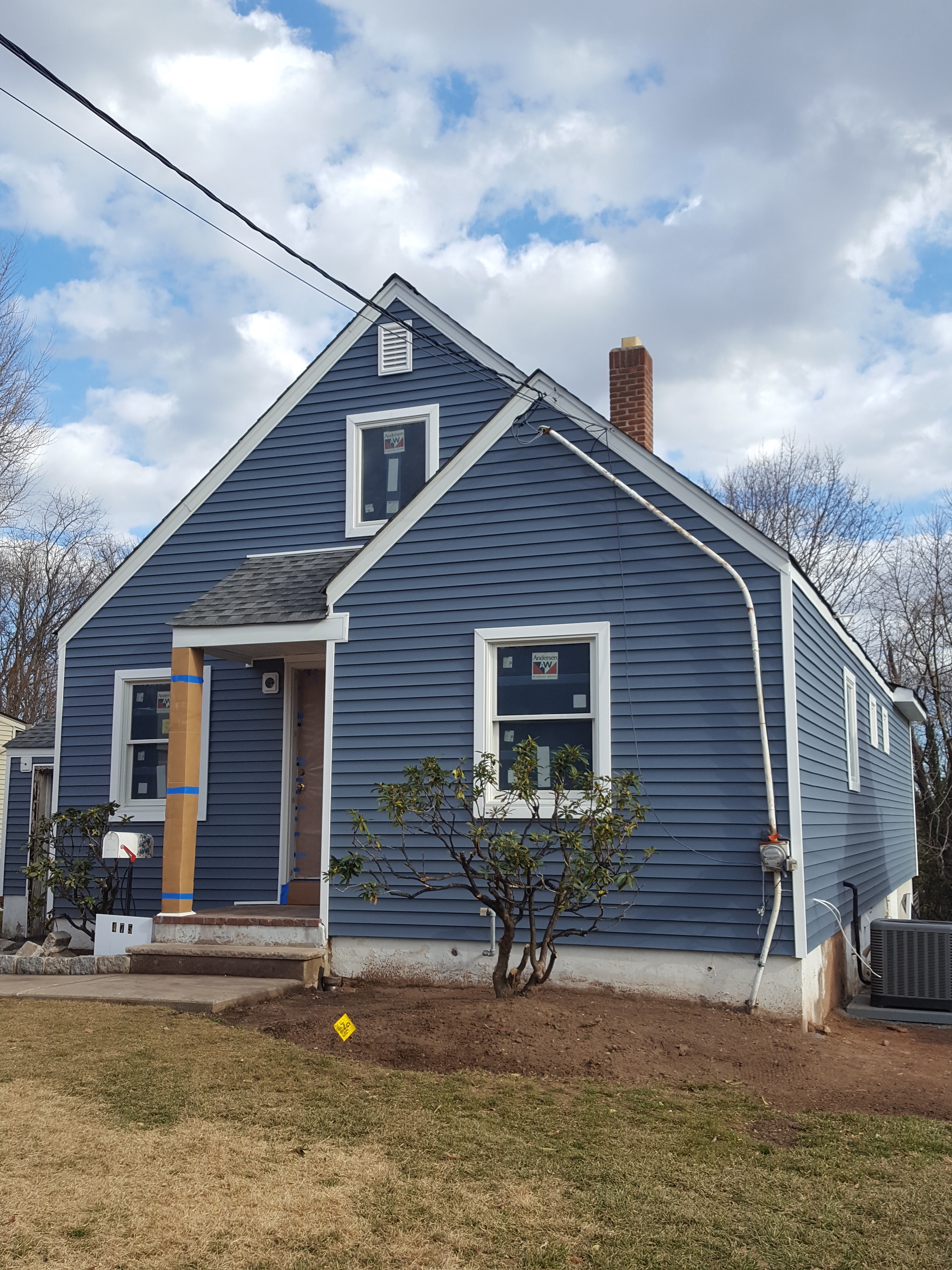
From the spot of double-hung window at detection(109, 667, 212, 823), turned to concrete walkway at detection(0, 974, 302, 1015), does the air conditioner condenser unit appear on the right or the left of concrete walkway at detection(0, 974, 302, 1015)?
left

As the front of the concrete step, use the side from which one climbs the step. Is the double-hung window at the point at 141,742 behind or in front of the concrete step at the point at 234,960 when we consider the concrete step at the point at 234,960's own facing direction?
behind

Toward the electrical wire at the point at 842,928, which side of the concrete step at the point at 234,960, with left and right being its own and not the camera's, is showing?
left

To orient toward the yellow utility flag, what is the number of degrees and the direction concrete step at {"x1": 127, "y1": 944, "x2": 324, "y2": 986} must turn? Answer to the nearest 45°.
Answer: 0° — it already faces it

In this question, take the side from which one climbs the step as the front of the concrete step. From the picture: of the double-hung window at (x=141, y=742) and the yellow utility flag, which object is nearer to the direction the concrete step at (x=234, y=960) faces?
the yellow utility flag

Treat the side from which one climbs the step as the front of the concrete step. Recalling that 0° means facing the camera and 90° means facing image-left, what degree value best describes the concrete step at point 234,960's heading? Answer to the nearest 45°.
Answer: approximately 0°
